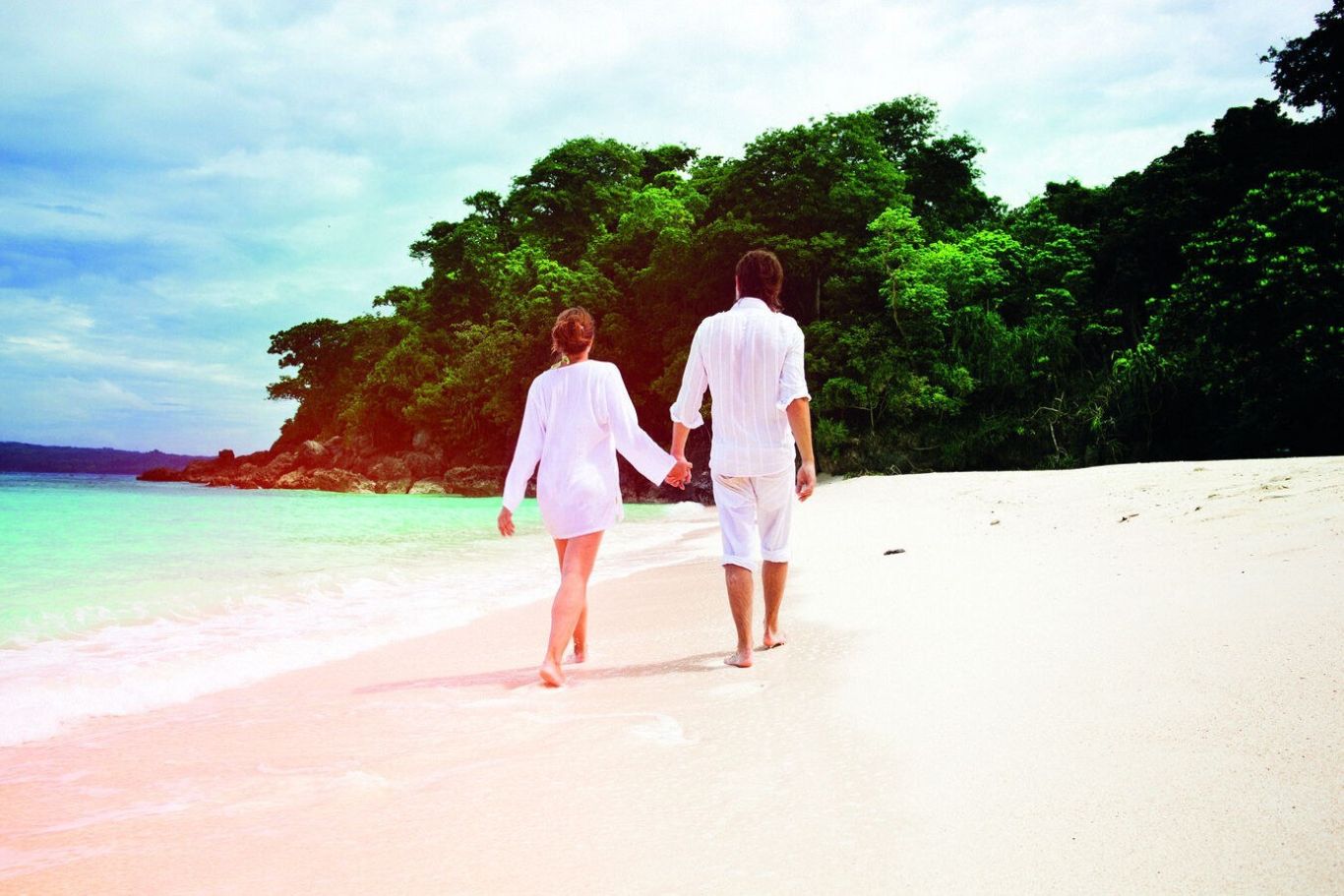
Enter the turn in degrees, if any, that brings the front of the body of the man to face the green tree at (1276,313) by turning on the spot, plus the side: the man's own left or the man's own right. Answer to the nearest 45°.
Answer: approximately 45° to the man's own right

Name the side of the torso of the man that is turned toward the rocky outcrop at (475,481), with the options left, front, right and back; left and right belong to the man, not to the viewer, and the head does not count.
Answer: front

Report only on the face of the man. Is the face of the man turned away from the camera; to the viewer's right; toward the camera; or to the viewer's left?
away from the camera

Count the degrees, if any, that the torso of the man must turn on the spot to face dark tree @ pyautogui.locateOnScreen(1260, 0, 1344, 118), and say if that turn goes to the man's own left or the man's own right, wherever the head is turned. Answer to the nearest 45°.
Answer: approximately 45° to the man's own right

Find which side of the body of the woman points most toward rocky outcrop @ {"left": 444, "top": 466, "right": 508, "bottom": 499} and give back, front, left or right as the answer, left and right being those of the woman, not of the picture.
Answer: front

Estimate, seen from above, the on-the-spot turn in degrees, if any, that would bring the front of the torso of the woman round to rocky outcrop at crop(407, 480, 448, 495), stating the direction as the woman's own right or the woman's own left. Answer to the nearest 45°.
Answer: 0° — they already face it

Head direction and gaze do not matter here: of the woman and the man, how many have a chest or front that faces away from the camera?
2

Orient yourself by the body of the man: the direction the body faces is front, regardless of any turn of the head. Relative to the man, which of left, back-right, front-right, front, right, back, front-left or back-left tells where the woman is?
left

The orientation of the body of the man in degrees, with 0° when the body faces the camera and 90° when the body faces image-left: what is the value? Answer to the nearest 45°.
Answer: approximately 180°

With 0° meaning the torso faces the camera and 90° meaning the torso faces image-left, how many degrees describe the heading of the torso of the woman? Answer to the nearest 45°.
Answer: approximately 180°

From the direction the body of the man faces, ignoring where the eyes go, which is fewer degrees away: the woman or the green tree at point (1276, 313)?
the green tree
